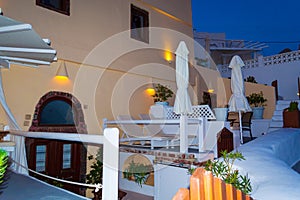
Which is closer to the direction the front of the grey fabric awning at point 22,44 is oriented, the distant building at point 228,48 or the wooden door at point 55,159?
the distant building

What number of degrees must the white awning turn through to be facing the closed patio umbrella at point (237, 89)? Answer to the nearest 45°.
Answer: approximately 45° to its left

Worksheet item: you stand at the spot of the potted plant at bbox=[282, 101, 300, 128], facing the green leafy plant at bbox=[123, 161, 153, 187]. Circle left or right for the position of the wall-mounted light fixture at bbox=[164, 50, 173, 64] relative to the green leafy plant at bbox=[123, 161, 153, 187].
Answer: right

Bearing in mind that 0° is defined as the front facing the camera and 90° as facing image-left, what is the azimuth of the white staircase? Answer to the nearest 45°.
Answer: approximately 0°
